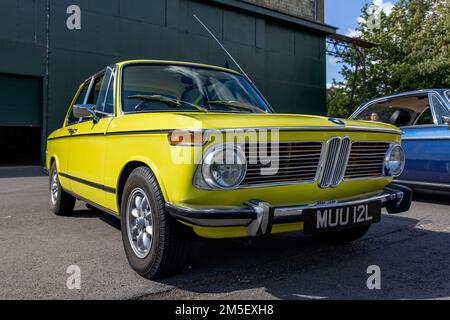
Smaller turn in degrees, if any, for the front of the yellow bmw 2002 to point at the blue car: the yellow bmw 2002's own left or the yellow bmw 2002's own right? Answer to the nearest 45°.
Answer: approximately 90° to the yellow bmw 2002's own left

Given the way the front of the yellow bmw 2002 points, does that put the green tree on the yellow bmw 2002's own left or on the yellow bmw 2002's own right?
on the yellow bmw 2002's own left

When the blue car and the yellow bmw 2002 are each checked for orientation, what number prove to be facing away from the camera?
0

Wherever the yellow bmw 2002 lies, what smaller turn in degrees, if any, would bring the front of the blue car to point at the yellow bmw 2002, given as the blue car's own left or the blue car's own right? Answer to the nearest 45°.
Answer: approximately 90° to the blue car's own right

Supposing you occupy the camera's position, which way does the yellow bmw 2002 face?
facing the viewer and to the right of the viewer

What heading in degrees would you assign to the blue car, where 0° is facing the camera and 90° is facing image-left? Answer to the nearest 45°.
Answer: approximately 270°
